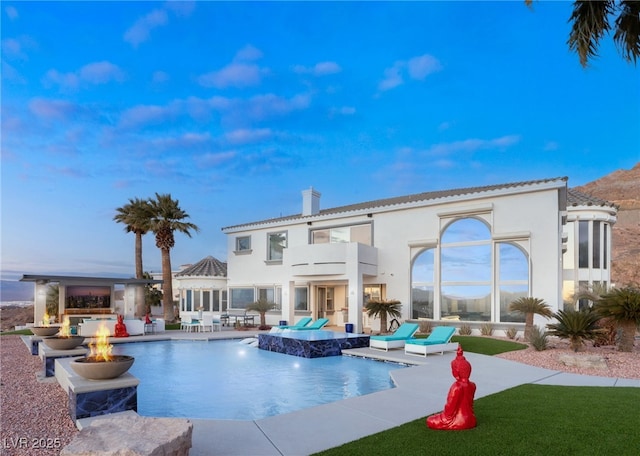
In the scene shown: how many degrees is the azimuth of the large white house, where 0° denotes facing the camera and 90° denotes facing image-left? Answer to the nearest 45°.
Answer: approximately 45°

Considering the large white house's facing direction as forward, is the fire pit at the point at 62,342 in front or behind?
in front

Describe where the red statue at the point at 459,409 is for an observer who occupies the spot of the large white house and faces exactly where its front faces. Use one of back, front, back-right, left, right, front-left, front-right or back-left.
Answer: front-left
